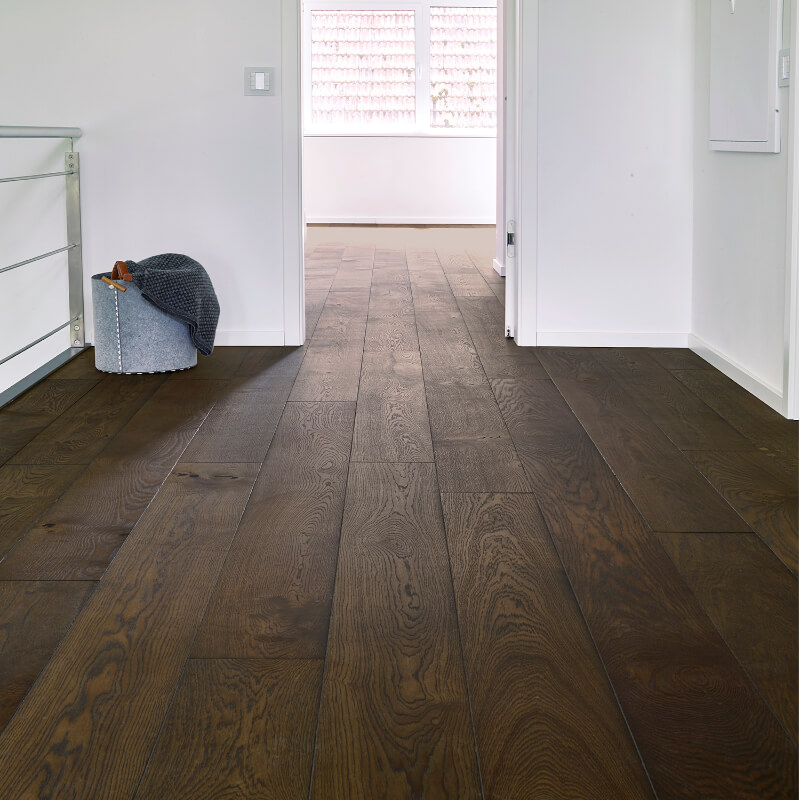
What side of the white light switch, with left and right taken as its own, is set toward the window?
back

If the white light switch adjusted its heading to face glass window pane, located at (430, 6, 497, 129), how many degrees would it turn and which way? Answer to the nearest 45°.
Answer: approximately 180°

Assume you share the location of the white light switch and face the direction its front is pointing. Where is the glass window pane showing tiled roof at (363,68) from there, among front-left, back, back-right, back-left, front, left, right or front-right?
back

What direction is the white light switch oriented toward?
toward the camera
